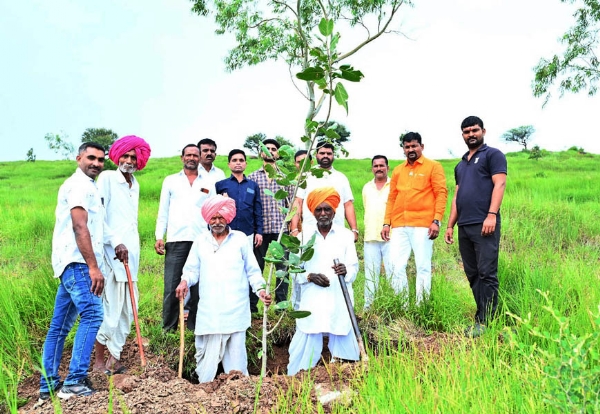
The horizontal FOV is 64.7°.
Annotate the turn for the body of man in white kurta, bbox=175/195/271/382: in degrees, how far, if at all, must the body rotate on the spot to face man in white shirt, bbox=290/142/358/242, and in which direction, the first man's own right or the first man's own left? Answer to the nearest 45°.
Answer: approximately 135° to the first man's own left

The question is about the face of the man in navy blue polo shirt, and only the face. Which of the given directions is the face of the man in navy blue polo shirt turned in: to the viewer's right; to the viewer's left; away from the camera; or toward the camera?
toward the camera

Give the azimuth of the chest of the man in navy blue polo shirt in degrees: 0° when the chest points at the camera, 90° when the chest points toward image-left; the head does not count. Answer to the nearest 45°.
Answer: approximately 45°

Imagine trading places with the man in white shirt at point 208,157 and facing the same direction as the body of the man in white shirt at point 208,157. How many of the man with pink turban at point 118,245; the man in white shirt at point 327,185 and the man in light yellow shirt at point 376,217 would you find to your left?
2

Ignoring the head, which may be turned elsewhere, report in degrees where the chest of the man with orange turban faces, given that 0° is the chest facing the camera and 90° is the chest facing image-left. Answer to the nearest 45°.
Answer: approximately 0°

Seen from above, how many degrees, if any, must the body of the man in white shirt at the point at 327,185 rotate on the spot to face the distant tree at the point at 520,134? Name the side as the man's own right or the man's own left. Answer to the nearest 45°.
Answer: approximately 135° to the man's own left

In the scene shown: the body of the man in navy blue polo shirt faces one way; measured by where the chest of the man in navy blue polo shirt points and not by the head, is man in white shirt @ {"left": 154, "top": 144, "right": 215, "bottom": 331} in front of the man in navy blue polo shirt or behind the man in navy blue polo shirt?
in front

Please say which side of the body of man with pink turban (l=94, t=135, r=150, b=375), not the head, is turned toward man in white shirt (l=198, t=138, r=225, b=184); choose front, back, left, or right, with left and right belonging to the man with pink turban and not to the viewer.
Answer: left

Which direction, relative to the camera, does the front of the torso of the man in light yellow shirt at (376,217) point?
toward the camera

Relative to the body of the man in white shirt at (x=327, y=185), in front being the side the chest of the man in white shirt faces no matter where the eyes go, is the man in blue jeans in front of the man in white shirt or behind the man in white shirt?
in front

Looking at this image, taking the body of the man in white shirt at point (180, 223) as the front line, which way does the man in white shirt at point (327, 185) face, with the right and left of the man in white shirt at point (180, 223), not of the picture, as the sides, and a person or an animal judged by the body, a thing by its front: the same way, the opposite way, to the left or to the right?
the same way

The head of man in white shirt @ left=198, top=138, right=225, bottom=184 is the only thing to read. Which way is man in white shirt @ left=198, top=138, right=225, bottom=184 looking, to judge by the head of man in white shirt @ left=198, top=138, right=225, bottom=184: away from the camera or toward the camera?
toward the camera

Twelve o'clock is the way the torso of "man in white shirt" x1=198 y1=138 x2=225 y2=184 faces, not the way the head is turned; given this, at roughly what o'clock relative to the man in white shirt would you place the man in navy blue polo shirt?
The man in navy blue polo shirt is roughly at 10 o'clock from the man in white shirt.

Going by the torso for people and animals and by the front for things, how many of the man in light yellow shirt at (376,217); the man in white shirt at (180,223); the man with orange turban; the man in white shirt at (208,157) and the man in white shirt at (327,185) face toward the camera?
5

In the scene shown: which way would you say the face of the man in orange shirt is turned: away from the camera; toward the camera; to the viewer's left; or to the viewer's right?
toward the camera

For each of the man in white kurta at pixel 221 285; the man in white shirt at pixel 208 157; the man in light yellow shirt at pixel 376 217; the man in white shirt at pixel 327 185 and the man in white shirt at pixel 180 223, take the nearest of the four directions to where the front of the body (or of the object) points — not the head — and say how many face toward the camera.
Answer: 5

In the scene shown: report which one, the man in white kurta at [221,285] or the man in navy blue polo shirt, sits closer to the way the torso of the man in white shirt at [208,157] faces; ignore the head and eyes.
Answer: the man in white kurta
